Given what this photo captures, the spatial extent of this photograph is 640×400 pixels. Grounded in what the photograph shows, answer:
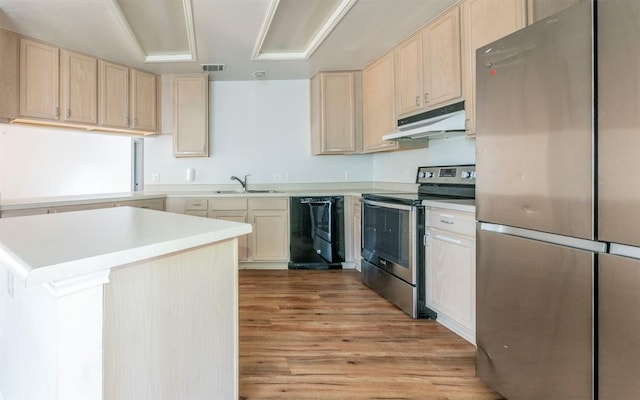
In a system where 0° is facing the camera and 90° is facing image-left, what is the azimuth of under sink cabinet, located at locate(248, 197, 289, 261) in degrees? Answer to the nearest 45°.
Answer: approximately 0°

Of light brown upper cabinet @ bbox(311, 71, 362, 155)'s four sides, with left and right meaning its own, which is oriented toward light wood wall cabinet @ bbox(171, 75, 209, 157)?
right

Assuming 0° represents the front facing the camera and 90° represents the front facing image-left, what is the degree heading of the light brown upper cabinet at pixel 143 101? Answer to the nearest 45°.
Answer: approximately 315°

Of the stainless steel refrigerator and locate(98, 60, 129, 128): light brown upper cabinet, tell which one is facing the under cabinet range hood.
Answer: the light brown upper cabinet

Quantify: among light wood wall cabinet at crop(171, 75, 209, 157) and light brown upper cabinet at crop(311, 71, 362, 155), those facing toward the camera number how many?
2
